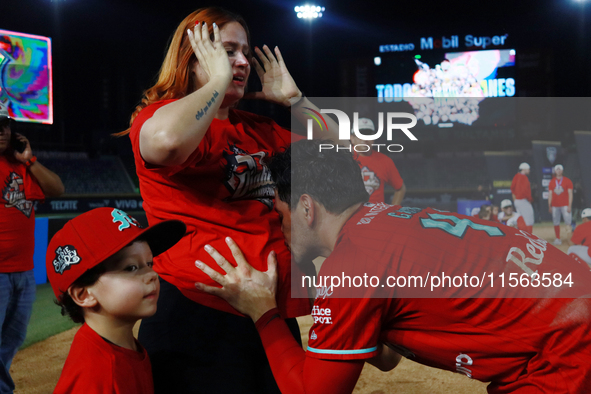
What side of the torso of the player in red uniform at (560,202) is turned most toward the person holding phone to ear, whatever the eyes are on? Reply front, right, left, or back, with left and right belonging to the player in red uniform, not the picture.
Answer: front

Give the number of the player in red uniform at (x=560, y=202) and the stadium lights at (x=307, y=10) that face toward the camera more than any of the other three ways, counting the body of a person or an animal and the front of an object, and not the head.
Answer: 2

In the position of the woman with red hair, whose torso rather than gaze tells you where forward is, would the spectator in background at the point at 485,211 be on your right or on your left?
on your left

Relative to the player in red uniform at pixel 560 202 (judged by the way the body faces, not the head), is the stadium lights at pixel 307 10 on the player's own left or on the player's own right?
on the player's own right

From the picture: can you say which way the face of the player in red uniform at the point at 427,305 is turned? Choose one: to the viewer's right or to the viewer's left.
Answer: to the viewer's left

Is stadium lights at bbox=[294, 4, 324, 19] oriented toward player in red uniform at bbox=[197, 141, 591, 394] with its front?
yes

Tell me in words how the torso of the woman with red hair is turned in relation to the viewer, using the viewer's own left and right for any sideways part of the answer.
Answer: facing the viewer and to the right of the viewer

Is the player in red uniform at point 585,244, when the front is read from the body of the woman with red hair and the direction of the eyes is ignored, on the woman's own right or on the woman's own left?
on the woman's own left
